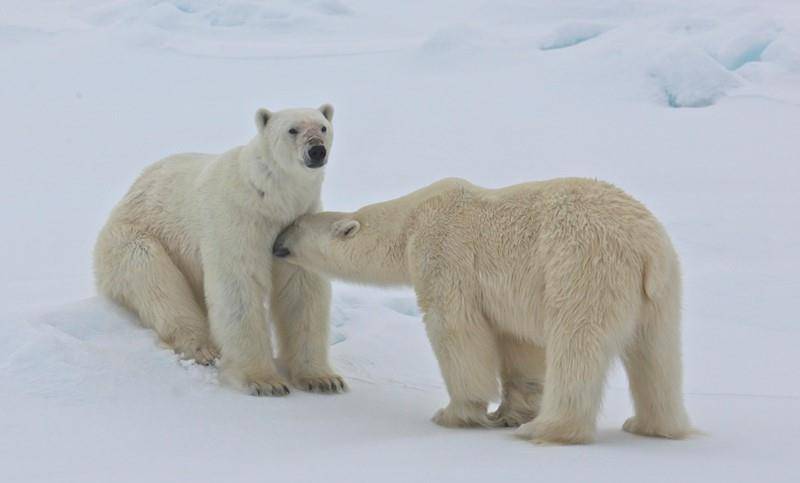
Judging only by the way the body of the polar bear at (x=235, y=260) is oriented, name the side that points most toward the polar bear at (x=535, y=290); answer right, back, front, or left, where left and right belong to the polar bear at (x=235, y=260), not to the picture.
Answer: front

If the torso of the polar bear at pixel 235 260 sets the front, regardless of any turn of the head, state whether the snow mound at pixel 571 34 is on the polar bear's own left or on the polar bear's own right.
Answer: on the polar bear's own left

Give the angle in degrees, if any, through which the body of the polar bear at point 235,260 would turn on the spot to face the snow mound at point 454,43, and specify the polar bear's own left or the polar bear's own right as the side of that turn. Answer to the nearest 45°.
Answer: approximately 135° to the polar bear's own left

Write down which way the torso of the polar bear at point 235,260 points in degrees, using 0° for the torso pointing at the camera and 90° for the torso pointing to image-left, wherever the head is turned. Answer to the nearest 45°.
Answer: approximately 315°

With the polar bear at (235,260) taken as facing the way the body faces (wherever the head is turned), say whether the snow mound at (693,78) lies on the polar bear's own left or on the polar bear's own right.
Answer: on the polar bear's own left

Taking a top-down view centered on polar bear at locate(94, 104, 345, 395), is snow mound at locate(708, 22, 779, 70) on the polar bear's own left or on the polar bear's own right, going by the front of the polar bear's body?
on the polar bear's own left

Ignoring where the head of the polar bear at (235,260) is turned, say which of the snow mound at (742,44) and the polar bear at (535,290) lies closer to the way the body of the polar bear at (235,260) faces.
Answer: the polar bear

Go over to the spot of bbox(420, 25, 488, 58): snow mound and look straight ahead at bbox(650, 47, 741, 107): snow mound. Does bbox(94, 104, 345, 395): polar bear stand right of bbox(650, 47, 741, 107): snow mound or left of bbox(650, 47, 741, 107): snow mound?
right
